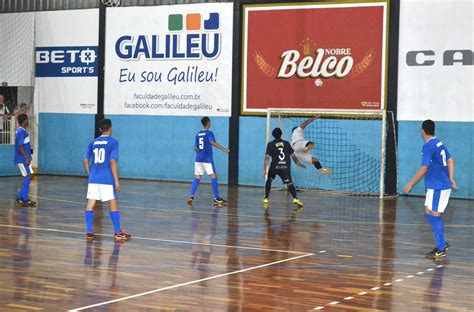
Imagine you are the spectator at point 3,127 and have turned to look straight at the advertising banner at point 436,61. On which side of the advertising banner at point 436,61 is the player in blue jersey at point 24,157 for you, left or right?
right

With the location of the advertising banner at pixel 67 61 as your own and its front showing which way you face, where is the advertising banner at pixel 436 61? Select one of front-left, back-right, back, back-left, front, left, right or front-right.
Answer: front-left

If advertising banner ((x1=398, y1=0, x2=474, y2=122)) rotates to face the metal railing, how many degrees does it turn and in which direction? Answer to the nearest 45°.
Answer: approximately 90° to its right

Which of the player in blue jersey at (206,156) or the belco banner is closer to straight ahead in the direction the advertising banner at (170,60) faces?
the player in blue jersey

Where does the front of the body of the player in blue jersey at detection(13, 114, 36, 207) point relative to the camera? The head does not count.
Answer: to the viewer's right

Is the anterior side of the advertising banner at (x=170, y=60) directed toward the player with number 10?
yes

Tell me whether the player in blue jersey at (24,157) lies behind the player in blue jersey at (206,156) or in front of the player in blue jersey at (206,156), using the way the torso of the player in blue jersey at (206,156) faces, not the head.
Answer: behind

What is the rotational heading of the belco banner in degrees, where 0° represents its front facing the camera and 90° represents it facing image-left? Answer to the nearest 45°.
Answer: approximately 0°
